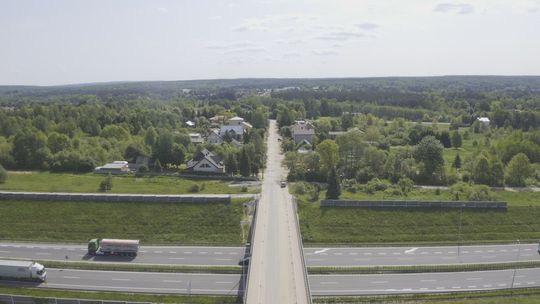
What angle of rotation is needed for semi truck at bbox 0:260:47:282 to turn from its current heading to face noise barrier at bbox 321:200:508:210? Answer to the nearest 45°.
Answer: approximately 45° to its left

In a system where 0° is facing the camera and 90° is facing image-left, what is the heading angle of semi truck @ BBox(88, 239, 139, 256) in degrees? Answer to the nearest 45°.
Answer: approximately 90°

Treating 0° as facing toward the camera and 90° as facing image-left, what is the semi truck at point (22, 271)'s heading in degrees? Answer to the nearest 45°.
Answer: approximately 315°

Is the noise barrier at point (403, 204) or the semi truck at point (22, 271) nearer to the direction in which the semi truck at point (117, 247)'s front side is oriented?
the semi truck

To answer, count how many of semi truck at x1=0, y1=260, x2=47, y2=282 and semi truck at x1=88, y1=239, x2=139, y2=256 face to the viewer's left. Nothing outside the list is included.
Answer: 1

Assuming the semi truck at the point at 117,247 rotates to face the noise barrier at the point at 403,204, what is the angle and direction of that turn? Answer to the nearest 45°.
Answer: approximately 180°

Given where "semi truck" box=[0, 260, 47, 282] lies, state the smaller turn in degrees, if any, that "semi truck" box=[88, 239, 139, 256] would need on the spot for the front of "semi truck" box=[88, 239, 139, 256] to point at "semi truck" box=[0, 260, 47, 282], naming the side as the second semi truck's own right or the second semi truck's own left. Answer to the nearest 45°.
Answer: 0° — it already faces it
